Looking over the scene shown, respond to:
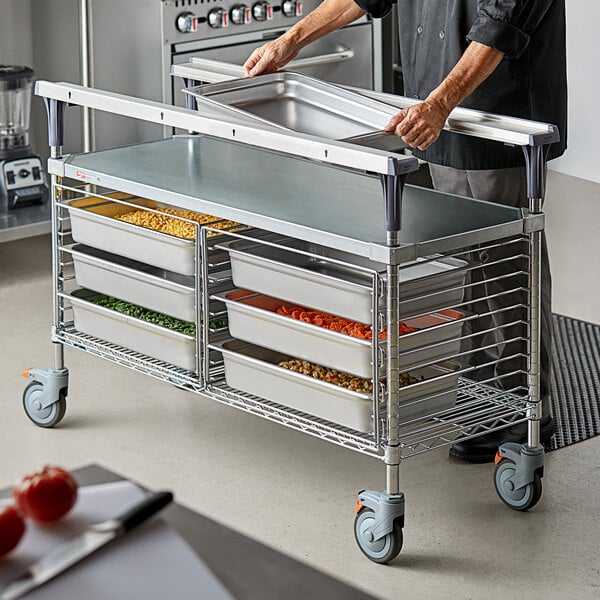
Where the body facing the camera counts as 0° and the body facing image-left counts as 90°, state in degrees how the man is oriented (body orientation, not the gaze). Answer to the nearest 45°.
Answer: approximately 45°

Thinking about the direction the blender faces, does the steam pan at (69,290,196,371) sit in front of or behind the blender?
in front

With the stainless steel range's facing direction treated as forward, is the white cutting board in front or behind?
in front

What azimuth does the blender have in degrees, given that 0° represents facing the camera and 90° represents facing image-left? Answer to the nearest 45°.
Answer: approximately 315°

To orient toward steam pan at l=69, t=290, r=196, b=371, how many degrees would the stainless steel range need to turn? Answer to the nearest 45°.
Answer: approximately 45° to its right

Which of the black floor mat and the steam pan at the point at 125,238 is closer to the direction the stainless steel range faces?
the black floor mat

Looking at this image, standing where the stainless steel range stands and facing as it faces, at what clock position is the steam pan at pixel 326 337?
The steam pan is roughly at 1 o'clock from the stainless steel range.

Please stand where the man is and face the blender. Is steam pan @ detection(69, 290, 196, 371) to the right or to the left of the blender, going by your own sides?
left

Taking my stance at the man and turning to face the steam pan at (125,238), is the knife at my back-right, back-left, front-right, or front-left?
front-left

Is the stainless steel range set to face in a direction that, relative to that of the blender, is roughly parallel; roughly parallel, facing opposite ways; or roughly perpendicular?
roughly parallel

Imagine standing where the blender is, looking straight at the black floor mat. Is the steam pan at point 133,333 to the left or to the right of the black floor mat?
right

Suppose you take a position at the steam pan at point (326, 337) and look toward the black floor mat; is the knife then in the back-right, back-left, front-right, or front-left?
back-right

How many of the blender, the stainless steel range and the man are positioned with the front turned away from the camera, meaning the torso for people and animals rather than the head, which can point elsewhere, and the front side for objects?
0

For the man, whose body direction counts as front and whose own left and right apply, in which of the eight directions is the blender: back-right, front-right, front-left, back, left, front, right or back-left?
right
